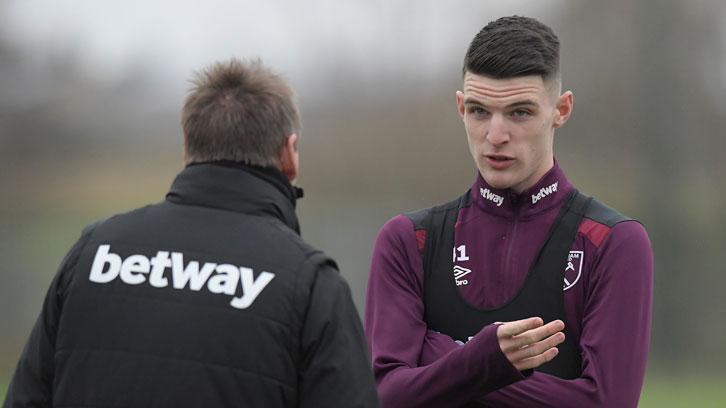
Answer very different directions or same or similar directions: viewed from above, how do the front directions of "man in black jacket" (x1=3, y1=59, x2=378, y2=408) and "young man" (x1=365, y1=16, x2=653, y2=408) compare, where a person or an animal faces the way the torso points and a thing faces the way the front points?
very different directions

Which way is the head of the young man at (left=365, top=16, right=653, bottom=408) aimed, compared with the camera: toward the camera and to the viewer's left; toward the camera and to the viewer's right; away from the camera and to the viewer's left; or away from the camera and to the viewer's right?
toward the camera and to the viewer's left

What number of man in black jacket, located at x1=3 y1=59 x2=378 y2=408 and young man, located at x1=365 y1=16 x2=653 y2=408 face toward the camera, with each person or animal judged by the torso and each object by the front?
1

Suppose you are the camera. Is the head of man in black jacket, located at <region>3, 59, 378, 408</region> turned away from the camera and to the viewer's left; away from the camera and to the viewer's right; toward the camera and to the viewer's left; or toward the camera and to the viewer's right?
away from the camera and to the viewer's right

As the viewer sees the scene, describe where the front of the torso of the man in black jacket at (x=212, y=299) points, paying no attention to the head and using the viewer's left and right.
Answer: facing away from the viewer and to the right of the viewer

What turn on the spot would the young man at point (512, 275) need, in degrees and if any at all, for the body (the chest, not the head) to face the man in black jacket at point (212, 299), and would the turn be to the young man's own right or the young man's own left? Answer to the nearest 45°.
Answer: approximately 45° to the young man's own right

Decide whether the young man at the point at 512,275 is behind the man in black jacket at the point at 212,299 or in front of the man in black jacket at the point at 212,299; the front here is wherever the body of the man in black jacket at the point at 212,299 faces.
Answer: in front

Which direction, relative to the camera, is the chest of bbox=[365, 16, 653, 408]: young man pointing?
toward the camera
